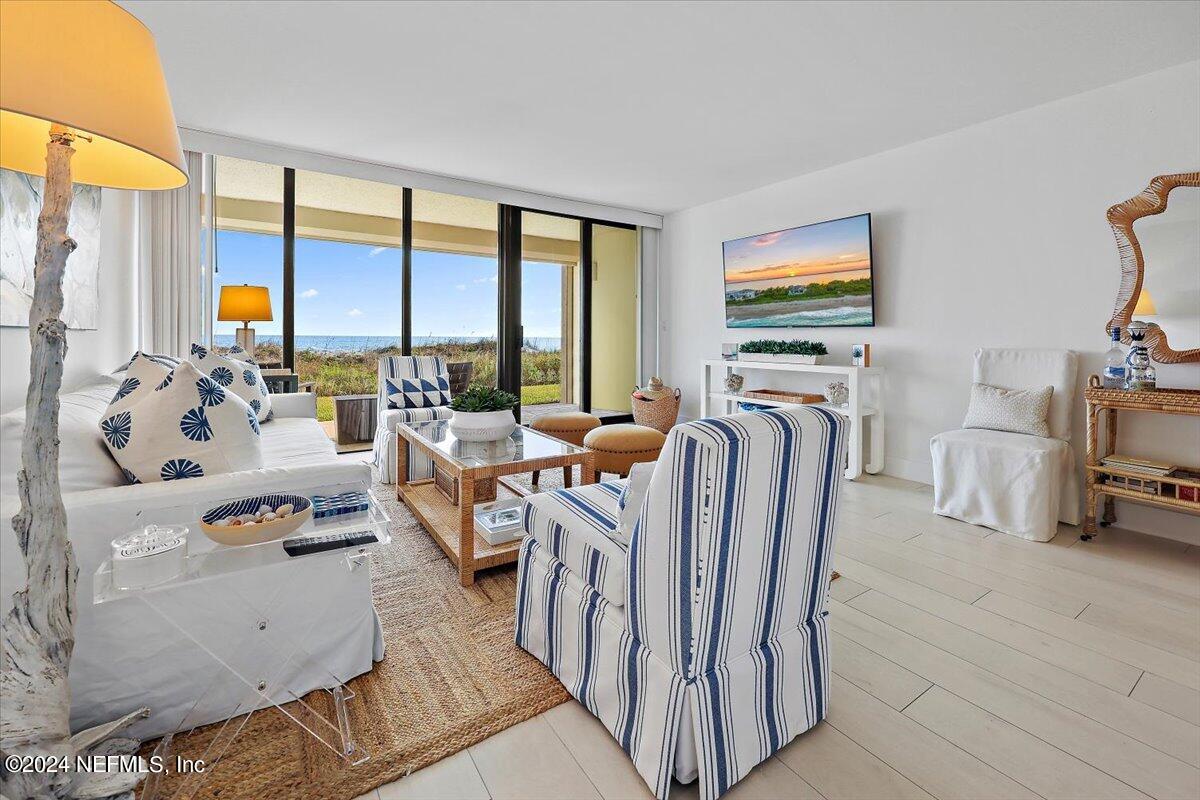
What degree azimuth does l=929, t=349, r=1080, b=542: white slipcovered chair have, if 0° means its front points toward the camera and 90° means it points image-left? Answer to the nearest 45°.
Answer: approximately 45°

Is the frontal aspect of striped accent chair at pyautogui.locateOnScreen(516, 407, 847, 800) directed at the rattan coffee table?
yes

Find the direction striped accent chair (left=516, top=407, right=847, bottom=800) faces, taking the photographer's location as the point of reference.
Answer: facing away from the viewer and to the left of the viewer

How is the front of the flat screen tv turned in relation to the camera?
facing the viewer and to the left of the viewer

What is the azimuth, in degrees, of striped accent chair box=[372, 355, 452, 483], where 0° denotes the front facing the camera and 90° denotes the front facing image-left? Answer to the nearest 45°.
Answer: approximately 315°

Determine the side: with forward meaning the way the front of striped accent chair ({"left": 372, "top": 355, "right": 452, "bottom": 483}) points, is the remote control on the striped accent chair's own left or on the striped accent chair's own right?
on the striped accent chair's own right

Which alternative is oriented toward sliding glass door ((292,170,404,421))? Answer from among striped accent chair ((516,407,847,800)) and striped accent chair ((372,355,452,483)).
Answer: striped accent chair ((516,407,847,800))

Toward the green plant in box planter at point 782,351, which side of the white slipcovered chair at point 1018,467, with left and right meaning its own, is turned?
right

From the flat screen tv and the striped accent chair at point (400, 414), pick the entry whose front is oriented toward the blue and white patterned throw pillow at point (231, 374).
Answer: the flat screen tv

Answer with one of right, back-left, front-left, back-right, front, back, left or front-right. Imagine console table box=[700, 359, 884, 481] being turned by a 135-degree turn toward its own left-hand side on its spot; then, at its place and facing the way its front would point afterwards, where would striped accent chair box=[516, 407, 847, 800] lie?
right

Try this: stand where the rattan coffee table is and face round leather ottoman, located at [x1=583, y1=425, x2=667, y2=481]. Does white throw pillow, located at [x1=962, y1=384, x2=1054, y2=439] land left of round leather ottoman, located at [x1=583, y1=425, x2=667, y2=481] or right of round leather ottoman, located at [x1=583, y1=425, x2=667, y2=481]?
right

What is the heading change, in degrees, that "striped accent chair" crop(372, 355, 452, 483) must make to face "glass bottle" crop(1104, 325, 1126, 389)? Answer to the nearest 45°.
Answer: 0° — it already faces it

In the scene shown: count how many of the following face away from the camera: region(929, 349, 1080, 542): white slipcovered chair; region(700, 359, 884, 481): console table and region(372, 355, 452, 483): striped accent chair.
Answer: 0

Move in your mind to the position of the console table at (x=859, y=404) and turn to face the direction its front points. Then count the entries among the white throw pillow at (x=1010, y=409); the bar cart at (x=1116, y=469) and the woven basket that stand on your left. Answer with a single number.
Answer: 2

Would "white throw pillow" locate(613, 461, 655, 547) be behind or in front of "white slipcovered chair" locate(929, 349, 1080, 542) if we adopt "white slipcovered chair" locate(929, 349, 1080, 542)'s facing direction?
in front

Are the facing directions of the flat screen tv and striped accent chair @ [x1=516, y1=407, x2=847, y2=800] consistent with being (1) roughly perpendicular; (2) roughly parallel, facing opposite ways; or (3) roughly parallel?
roughly perpendicular

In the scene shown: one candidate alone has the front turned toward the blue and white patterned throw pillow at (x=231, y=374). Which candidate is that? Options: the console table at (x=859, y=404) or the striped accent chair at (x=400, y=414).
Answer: the console table

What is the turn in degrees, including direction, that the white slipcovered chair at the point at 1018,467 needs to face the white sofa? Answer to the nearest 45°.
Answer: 0° — it already faces it

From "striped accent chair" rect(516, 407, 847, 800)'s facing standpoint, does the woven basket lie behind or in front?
in front

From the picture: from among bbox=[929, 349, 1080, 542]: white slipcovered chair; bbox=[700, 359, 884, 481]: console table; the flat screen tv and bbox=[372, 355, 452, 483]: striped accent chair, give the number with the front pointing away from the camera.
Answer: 0

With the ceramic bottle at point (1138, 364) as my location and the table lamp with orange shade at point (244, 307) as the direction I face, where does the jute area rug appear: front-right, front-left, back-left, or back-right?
front-left
